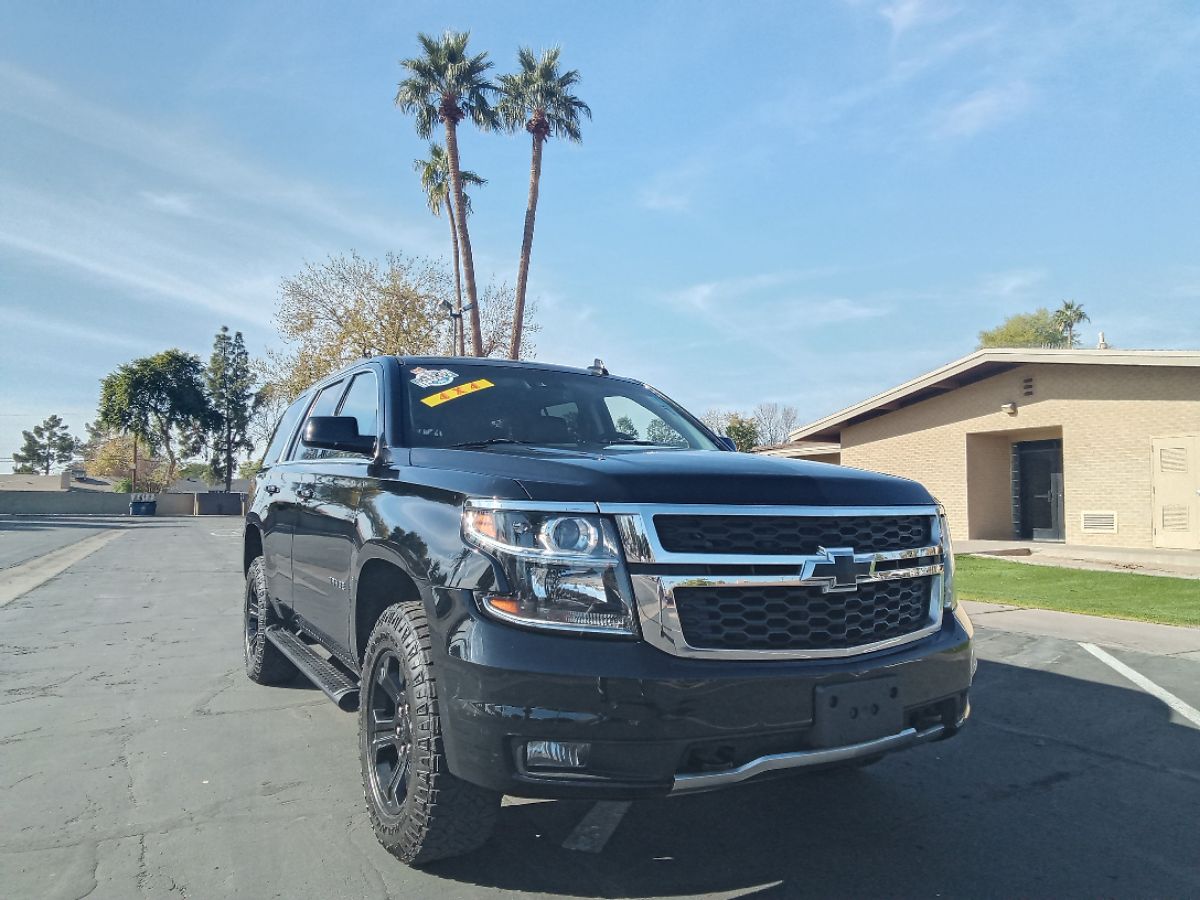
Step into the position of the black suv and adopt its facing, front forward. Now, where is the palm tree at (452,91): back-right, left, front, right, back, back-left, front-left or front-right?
back-left

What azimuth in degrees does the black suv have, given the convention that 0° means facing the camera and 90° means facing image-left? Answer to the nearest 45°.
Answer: approximately 315°

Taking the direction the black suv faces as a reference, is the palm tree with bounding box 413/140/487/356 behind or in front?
behind

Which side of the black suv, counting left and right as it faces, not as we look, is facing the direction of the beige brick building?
left

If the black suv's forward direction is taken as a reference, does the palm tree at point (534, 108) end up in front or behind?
behind
